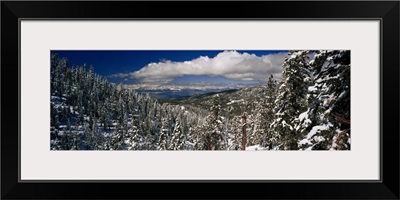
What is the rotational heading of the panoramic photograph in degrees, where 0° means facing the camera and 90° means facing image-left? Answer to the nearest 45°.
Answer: approximately 0°
